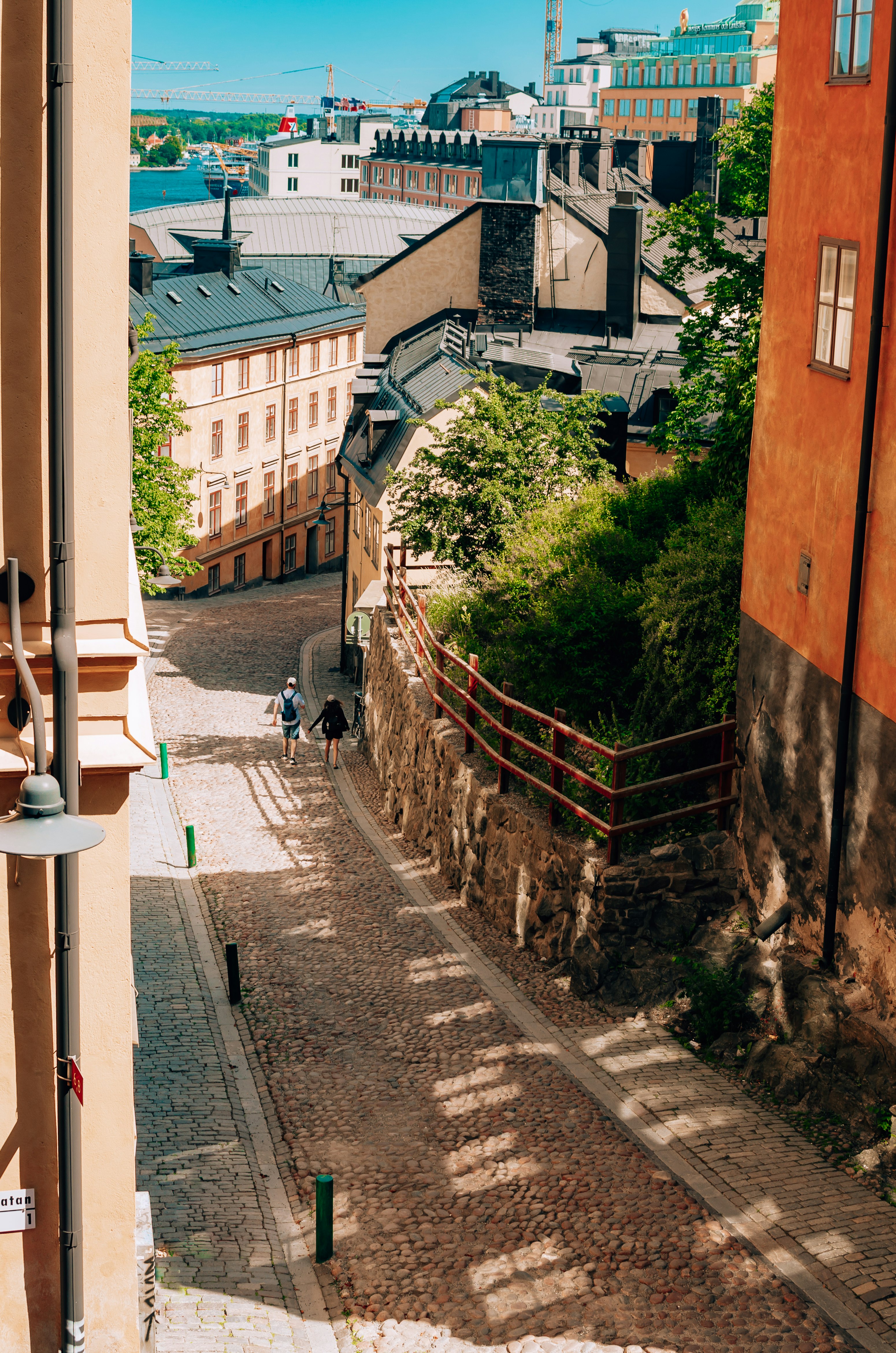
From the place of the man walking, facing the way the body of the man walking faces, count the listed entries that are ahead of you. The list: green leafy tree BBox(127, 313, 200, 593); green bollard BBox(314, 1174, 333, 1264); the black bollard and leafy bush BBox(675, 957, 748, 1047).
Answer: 1

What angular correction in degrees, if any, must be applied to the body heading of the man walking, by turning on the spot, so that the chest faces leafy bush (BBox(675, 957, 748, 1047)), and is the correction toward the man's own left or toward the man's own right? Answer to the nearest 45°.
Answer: approximately 180°

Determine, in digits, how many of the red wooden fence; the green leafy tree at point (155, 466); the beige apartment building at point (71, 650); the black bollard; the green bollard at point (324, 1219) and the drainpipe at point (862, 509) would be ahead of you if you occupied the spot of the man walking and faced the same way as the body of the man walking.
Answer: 1

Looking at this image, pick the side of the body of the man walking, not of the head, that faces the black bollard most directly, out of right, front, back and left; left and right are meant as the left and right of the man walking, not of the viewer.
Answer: back

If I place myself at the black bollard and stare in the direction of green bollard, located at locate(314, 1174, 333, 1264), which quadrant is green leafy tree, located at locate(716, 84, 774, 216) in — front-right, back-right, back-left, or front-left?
back-left

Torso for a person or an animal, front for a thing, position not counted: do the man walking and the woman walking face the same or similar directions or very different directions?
same or similar directions

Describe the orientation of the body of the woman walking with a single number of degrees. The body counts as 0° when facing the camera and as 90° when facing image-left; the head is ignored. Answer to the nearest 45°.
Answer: approximately 180°

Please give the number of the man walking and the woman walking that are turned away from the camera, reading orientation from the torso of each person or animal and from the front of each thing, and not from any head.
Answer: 2

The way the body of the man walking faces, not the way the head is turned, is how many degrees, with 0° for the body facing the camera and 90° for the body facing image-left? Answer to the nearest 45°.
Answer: approximately 180°

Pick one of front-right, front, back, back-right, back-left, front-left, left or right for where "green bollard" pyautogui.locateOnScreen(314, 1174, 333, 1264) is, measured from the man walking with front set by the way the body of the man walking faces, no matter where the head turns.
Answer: back

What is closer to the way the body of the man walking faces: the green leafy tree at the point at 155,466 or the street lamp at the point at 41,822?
the green leafy tree
